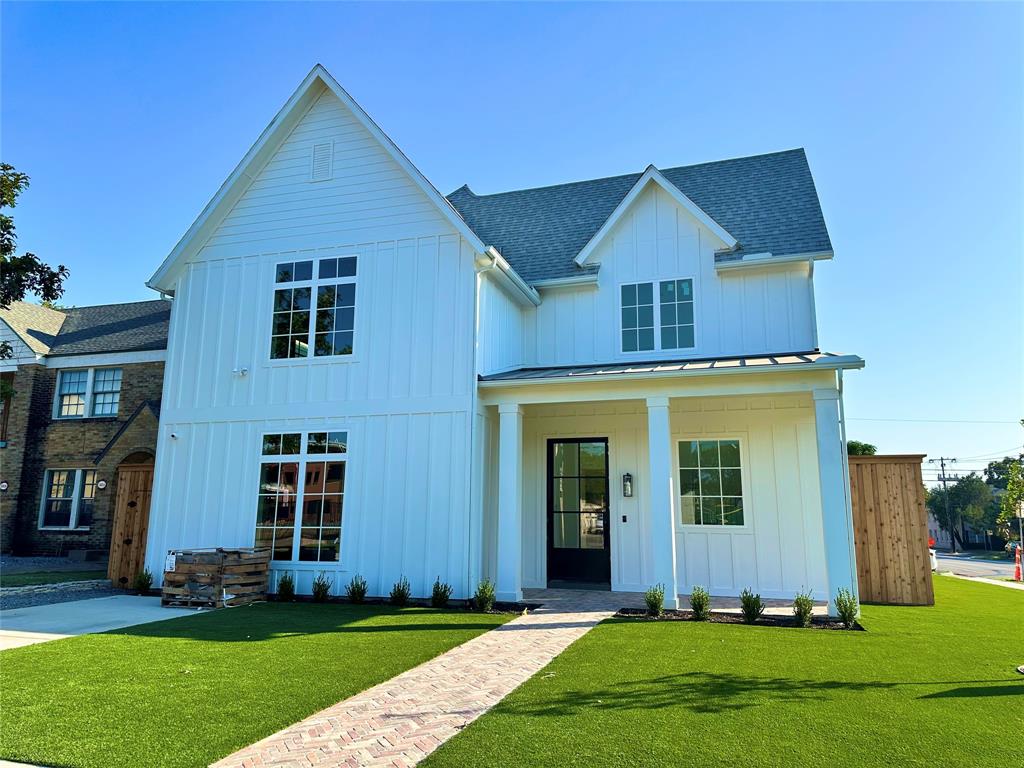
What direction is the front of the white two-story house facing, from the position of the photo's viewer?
facing the viewer

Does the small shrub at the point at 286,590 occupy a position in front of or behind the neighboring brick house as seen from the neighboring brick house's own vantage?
in front

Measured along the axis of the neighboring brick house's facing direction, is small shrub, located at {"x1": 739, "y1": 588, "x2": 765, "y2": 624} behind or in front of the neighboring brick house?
in front

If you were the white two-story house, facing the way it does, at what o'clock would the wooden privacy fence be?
The wooden privacy fence is roughly at 9 o'clock from the white two-story house.

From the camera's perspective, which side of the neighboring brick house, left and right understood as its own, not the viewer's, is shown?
front

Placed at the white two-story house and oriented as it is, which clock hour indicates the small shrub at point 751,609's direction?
The small shrub is roughly at 10 o'clock from the white two-story house.

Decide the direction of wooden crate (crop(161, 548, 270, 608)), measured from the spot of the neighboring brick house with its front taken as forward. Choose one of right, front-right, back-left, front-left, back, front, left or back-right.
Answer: front

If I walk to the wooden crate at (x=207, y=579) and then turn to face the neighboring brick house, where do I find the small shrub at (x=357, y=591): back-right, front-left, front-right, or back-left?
back-right

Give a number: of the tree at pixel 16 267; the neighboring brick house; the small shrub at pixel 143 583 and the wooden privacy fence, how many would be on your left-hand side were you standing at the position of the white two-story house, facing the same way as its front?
1

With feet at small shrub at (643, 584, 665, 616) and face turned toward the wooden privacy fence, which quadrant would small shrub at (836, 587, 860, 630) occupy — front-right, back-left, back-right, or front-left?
front-right

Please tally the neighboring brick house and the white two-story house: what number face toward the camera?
2
